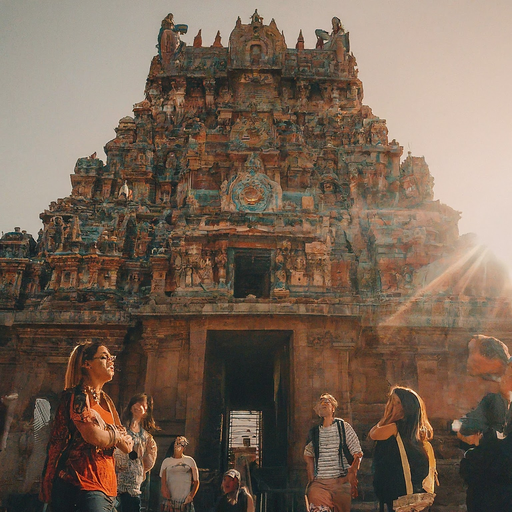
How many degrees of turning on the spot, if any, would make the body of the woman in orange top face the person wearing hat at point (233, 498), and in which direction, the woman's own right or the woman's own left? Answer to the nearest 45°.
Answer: approximately 90° to the woman's own left

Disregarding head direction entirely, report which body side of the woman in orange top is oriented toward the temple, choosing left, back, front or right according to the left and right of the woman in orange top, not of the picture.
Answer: left

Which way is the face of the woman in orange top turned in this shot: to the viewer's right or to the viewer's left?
to the viewer's right

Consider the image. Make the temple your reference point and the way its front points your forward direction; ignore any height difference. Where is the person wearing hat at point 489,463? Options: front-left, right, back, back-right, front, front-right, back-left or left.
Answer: front

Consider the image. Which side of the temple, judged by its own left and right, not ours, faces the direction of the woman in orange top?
front

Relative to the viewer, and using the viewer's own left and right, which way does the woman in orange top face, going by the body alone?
facing the viewer and to the right of the viewer

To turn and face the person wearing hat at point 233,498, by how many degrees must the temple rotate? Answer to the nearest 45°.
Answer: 0° — it already faces them

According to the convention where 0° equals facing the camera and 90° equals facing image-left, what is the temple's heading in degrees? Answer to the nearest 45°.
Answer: approximately 0°

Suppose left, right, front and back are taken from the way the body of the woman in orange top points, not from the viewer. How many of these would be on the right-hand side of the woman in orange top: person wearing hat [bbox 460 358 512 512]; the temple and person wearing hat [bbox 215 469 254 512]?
0

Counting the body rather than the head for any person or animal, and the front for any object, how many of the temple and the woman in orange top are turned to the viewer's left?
0
